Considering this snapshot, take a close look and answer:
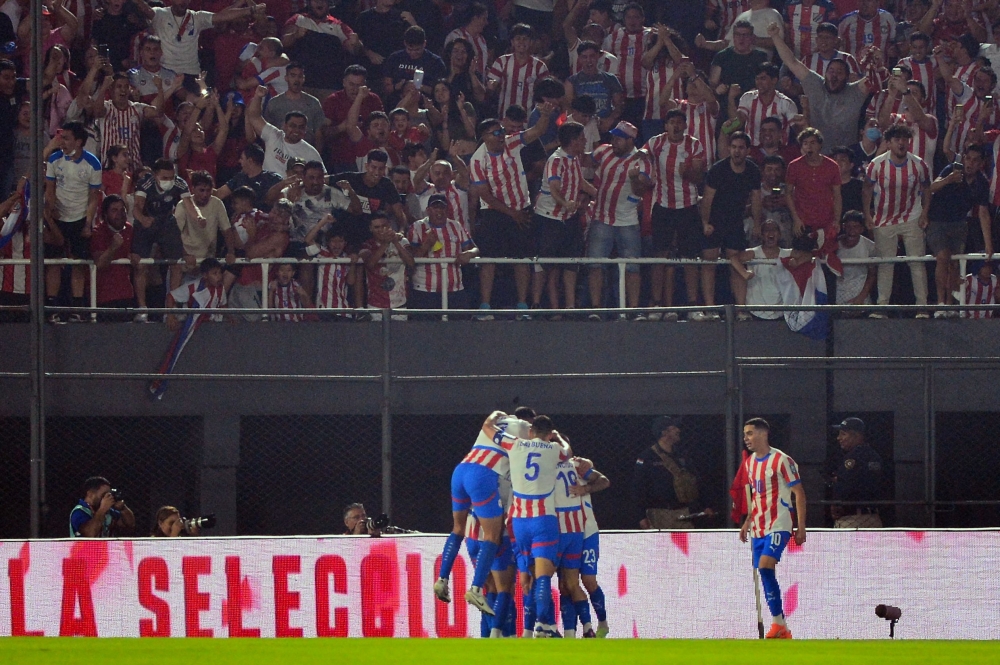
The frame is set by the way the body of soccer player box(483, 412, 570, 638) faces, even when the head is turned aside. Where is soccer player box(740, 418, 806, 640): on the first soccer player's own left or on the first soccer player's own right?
on the first soccer player's own right

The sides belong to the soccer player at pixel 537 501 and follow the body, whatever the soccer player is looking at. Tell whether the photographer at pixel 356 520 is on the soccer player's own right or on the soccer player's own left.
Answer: on the soccer player's own left

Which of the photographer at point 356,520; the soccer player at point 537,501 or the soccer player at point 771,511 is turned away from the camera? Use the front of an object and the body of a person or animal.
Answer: the soccer player at point 537,501

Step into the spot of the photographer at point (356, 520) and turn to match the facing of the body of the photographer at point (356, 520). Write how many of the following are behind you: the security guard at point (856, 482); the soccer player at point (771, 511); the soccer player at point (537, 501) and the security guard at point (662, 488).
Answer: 0

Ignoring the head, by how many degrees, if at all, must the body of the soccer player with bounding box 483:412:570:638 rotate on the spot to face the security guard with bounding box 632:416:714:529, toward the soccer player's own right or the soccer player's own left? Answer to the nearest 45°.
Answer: approximately 45° to the soccer player's own right

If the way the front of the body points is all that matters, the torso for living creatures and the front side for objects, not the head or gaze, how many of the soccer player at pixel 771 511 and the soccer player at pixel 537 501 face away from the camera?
1

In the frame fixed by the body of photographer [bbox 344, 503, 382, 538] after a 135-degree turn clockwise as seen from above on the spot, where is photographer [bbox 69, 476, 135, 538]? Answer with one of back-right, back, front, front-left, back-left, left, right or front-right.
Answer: front

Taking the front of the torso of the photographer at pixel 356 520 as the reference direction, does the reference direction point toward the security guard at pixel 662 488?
no

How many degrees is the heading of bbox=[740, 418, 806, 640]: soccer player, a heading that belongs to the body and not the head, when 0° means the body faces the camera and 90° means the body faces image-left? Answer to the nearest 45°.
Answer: approximately 45°

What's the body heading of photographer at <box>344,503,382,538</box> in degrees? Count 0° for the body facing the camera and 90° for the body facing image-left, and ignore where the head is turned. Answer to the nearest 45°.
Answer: approximately 315°

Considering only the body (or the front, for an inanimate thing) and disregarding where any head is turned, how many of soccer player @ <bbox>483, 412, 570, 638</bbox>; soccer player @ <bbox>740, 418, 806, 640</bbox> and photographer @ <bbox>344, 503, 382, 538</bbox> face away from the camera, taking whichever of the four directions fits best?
1

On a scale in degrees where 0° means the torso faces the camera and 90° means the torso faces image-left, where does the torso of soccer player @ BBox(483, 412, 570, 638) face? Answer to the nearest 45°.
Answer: approximately 180°

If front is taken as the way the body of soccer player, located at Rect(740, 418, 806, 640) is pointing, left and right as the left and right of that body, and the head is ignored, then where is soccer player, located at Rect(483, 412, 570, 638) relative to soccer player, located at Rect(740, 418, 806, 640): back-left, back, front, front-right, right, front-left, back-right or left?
front-right

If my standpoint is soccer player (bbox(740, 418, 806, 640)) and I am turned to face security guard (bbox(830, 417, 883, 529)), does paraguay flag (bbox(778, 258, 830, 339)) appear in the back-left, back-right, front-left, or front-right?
front-left

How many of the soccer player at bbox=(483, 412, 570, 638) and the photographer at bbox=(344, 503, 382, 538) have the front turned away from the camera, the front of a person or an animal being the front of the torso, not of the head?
1

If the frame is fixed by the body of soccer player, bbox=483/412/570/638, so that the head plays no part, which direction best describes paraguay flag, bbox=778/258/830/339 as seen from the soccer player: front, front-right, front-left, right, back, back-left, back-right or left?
front-right

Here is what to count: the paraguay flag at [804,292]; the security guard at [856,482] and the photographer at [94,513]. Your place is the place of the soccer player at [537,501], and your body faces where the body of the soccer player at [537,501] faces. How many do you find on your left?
1
